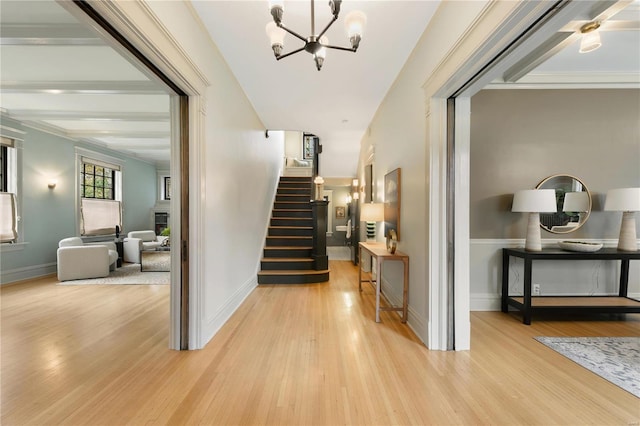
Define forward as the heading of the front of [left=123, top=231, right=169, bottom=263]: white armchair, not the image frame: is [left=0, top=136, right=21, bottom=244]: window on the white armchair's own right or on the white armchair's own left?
on the white armchair's own right

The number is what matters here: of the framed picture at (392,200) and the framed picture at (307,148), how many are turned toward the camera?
1

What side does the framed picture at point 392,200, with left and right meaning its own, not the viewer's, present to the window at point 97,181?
front

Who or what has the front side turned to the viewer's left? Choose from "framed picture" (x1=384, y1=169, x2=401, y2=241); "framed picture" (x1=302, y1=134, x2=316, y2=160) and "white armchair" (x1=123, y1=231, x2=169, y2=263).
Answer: "framed picture" (x1=384, y1=169, x2=401, y2=241)

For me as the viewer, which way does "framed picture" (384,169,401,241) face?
facing to the left of the viewer

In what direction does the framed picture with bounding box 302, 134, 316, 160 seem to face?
toward the camera

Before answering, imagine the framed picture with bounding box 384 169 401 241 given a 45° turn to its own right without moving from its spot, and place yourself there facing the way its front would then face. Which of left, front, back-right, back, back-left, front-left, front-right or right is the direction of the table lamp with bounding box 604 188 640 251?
back-right

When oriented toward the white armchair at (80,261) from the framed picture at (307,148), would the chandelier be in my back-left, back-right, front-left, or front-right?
front-left

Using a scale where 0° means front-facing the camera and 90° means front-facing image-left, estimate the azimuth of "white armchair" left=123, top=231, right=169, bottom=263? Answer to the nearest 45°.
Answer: approximately 315°

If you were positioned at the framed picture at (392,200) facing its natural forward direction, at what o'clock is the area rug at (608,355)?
The area rug is roughly at 7 o'clock from the framed picture.

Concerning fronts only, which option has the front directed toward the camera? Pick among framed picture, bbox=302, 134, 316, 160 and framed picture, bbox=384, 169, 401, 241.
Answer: framed picture, bbox=302, 134, 316, 160

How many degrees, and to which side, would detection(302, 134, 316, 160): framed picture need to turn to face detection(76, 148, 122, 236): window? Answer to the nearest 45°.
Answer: approximately 45° to its right

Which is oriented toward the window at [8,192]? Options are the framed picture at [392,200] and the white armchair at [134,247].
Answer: the framed picture

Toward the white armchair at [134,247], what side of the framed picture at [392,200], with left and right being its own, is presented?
front

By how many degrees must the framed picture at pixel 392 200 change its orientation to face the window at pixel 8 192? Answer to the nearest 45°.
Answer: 0° — it already faces it
